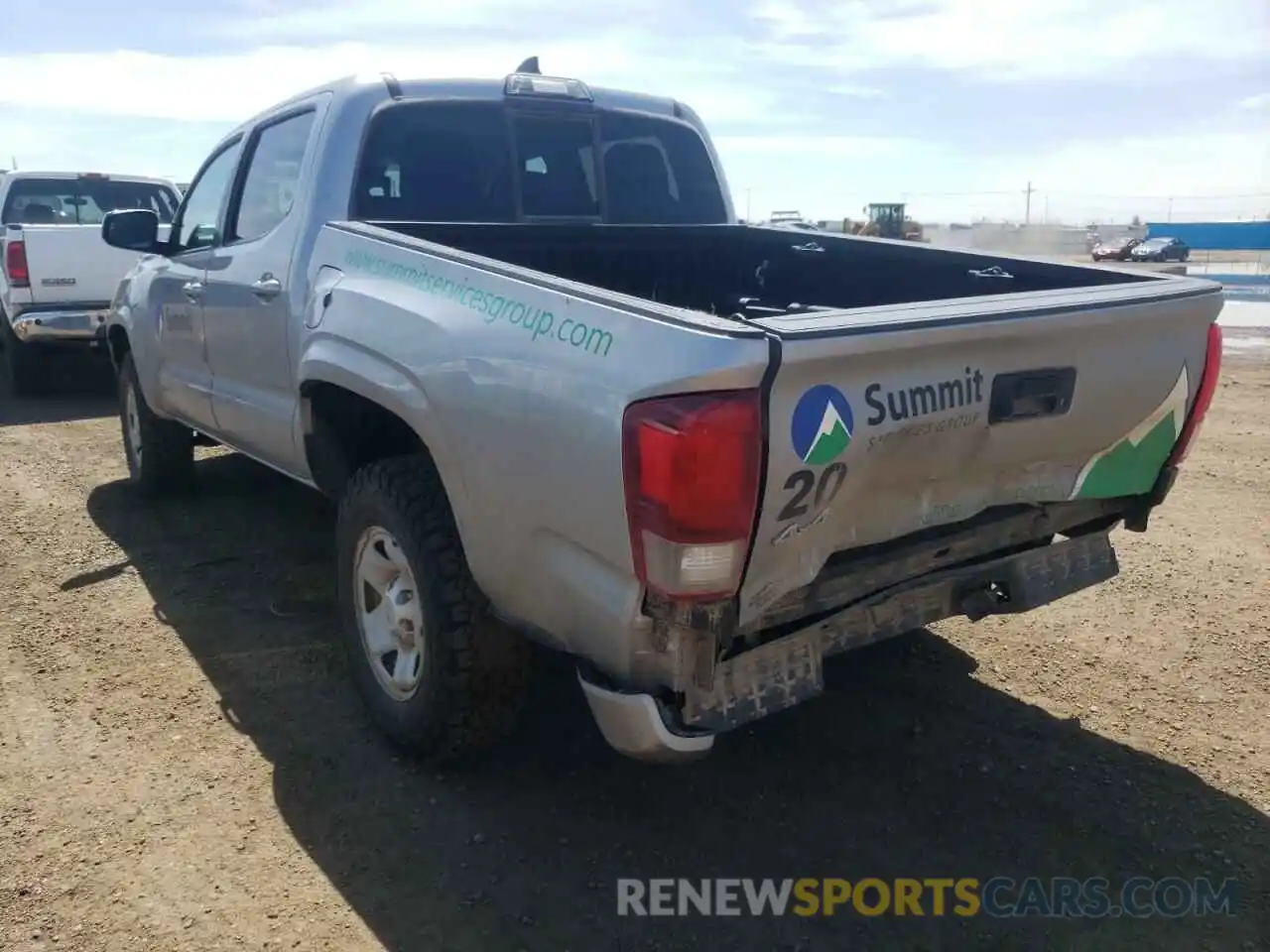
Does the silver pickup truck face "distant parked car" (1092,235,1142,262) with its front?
no

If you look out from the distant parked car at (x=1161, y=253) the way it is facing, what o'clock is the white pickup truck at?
The white pickup truck is roughly at 11 o'clock from the distant parked car.

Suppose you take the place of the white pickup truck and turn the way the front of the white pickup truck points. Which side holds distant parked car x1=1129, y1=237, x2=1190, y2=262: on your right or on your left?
on your right

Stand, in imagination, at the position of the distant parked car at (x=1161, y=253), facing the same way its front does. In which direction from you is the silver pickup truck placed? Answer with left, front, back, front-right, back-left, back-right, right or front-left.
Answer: front-left

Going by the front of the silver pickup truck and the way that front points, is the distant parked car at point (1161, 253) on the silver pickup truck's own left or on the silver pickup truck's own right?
on the silver pickup truck's own right

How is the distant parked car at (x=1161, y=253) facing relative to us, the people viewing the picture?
facing the viewer and to the left of the viewer

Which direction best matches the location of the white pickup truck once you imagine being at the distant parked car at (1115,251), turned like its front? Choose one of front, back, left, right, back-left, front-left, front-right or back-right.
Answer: front-left

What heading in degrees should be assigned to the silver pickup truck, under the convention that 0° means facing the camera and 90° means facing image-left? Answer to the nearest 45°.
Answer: approximately 135°

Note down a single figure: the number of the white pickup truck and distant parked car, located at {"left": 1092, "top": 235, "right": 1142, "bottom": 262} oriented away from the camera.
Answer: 1

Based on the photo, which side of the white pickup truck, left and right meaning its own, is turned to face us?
back

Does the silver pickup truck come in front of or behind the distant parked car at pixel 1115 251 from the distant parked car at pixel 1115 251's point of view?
in front

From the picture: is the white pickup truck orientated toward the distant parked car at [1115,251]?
no

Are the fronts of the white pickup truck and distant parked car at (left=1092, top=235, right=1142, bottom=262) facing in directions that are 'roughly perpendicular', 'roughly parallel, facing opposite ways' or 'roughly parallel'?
roughly perpendicular
